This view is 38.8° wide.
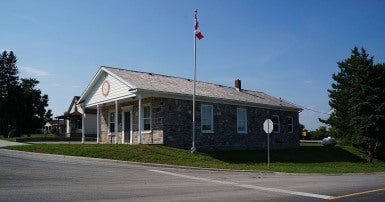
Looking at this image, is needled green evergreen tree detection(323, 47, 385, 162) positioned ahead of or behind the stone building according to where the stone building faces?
behind

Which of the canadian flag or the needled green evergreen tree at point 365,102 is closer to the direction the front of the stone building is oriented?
the canadian flag

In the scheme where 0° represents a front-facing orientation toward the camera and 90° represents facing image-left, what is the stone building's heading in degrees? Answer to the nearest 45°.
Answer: approximately 45°
